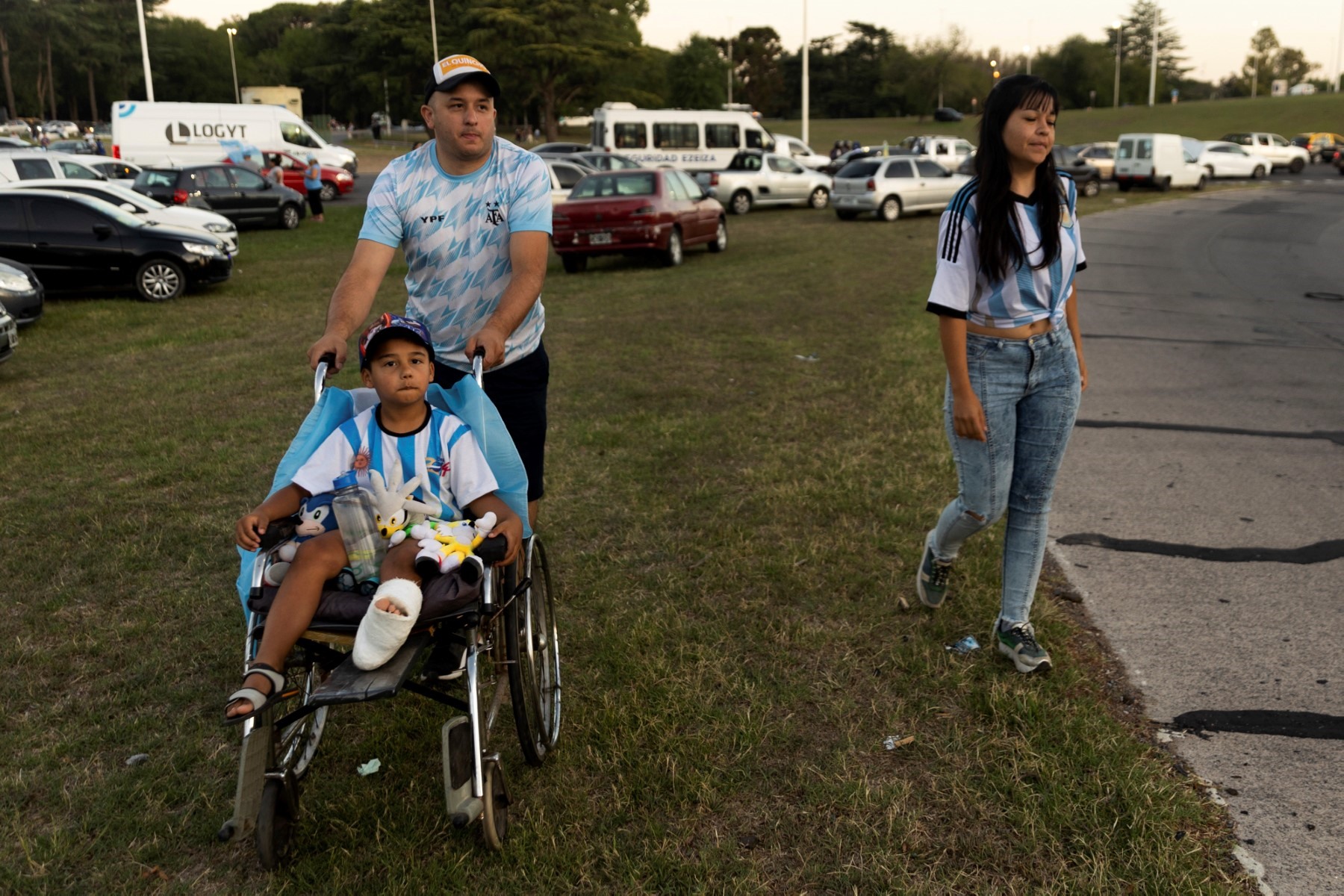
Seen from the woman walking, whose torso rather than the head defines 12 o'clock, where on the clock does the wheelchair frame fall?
The wheelchair frame is roughly at 3 o'clock from the woman walking.

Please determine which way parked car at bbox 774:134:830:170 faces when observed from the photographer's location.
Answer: facing to the right of the viewer

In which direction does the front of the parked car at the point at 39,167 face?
to the viewer's right

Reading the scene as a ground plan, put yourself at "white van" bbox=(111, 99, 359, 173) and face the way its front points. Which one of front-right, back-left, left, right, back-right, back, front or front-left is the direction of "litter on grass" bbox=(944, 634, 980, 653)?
right

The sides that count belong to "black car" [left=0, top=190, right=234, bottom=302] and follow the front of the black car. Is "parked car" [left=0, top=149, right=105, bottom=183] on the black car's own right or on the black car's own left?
on the black car's own left

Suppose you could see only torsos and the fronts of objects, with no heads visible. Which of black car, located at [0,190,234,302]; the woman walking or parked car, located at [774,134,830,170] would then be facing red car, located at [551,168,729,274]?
the black car

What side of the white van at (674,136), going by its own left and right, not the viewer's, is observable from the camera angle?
right

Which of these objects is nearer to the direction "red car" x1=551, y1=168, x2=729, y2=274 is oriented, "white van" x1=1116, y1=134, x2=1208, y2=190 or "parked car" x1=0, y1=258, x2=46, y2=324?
the white van

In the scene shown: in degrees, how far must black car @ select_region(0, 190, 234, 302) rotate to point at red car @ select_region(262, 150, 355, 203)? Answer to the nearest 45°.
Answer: approximately 90° to its left

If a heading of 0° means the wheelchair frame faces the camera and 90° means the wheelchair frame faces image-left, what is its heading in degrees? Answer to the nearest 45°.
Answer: approximately 0°

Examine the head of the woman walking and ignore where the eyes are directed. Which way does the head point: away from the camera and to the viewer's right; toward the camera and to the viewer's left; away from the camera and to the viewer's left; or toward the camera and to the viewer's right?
toward the camera and to the viewer's right

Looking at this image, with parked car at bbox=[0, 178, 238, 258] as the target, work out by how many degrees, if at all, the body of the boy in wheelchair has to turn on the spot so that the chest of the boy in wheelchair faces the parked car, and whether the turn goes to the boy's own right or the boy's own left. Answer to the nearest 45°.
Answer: approximately 180°

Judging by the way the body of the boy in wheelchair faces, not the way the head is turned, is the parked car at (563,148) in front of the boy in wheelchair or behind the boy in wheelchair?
behind
